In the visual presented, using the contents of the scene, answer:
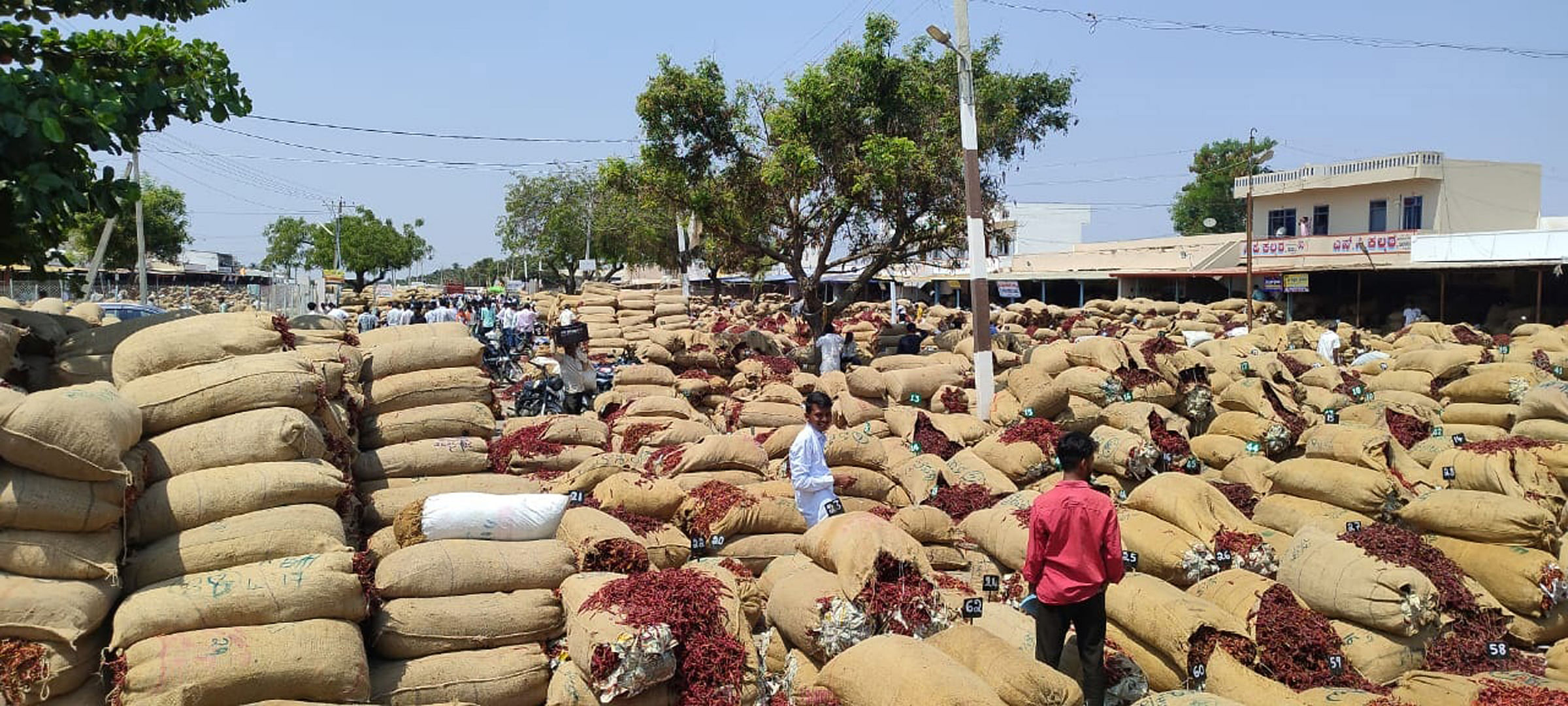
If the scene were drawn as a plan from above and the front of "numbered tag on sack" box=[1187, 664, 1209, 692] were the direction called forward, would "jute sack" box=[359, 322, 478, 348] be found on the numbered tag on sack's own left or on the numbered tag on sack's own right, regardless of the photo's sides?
on the numbered tag on sack's own right

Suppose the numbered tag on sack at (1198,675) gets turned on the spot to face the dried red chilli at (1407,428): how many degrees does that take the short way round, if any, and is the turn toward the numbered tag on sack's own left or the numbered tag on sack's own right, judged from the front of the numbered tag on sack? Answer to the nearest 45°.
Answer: approximately 180°

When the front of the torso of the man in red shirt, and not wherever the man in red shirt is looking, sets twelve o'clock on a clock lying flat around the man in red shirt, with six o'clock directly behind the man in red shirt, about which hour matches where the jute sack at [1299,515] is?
The jute sack is roughly at 1 o'clock from the man in red shirt.

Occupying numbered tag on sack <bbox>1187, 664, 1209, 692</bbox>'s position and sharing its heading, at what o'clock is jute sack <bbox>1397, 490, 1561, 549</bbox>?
The jute sack is roughly at 7 o'clock from the numbered tag on sack.

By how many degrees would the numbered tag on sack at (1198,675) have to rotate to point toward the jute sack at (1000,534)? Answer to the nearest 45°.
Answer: approximately 135° to its right

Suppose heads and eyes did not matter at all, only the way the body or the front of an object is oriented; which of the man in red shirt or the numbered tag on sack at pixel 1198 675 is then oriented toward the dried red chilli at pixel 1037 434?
the man in red shirt

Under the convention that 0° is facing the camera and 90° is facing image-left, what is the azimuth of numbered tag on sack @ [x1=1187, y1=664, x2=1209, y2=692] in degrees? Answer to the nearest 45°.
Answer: approximately 0°

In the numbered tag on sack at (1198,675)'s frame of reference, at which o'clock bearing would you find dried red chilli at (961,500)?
The dried red chilli is roughly at 5 o'clock from the numbered tag on sack.

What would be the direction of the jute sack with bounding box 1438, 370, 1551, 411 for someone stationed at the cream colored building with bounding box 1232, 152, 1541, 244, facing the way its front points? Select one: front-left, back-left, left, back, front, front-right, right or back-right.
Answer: front-left

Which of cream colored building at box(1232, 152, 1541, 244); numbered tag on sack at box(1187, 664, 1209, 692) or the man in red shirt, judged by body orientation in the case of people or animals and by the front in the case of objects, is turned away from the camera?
the man in red shirt

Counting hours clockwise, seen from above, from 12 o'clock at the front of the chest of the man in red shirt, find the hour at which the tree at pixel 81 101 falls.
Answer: The tree is roughly at 9 o'clock from the man in red shirt.

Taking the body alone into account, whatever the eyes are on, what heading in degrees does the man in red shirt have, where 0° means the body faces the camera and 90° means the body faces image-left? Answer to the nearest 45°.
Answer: approximately 180°

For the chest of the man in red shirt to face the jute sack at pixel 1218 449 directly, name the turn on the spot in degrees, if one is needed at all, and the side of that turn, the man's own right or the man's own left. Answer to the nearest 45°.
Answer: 0° — they already face it

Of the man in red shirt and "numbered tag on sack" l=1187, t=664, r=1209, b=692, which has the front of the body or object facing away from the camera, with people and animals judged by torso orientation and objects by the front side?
the man in red shirt

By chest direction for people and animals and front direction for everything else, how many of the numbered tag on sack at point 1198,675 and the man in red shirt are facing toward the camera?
1

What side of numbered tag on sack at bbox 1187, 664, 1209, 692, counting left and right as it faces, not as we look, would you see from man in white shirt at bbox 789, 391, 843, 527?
right

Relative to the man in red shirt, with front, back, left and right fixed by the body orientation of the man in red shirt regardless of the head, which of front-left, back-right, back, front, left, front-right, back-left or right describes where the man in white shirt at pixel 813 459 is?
front-left

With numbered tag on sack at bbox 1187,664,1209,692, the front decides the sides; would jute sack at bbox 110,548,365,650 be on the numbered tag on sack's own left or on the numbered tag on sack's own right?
on the numbered tag on sack's own right
